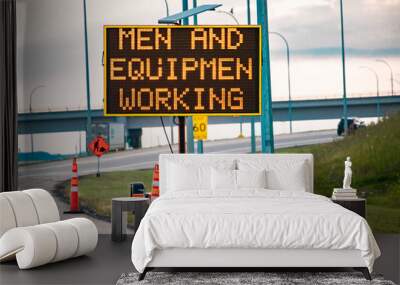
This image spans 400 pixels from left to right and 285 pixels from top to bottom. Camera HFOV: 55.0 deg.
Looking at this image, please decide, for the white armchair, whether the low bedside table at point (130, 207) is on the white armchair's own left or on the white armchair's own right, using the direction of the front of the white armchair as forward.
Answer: on the white armchair's own left

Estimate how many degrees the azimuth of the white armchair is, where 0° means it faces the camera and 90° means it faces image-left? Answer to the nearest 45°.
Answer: approximately 315°
